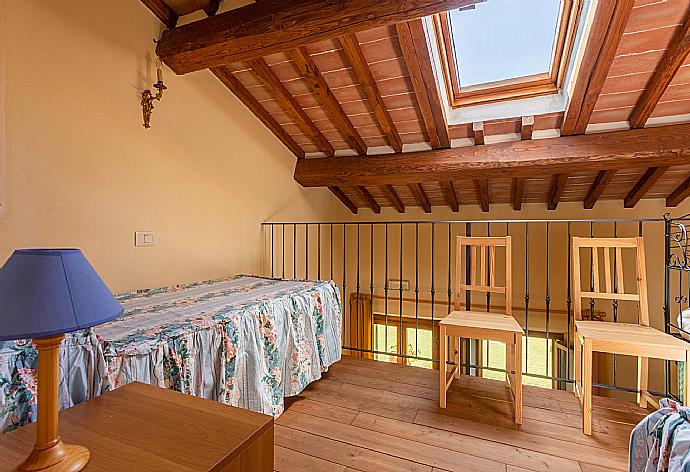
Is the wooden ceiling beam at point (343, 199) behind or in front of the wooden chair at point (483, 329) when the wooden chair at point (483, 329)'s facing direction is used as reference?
behind

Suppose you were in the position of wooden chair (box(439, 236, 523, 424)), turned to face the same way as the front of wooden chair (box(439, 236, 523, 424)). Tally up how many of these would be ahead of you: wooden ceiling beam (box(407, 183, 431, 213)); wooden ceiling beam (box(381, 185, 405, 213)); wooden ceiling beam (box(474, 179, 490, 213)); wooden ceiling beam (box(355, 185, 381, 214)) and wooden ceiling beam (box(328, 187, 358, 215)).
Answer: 0

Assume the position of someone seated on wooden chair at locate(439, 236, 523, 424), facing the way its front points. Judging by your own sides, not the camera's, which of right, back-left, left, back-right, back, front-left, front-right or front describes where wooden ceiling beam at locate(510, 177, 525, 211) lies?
back

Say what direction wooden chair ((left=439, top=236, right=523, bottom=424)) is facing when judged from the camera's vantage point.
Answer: facing the viewer

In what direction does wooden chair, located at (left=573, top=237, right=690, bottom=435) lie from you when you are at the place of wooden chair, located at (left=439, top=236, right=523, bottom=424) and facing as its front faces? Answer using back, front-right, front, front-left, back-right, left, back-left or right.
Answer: left

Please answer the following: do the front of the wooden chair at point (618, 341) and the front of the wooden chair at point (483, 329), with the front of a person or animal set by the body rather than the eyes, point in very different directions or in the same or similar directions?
same or similar directions

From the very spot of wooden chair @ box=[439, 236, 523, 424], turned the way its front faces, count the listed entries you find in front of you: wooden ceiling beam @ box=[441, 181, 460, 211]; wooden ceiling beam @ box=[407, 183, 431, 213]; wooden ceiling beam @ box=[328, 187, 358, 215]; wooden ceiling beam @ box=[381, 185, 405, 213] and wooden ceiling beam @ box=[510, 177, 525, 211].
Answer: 0

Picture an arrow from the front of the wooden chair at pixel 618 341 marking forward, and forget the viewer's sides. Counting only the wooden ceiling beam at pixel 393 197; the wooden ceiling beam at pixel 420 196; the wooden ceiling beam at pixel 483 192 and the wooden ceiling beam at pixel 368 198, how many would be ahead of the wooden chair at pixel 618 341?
0

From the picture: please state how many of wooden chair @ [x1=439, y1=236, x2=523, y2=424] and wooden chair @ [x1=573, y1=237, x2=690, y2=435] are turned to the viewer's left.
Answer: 0

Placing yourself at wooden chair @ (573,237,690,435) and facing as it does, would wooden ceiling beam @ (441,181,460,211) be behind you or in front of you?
behind

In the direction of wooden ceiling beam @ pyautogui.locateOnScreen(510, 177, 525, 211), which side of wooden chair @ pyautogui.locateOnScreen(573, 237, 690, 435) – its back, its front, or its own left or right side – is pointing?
back

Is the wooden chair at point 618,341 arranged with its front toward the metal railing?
no

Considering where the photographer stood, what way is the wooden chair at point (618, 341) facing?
facing the viewer and to the right of the viewer

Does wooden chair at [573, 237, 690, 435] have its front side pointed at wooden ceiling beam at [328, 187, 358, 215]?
no

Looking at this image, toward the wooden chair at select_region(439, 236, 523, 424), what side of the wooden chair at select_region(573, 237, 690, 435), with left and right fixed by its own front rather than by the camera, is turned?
right

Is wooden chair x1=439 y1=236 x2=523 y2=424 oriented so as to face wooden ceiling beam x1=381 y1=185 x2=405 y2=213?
no

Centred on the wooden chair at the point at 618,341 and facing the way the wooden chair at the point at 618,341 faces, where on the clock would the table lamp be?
The table lamp is roughly at 2 o'clock from the wooden chair.
